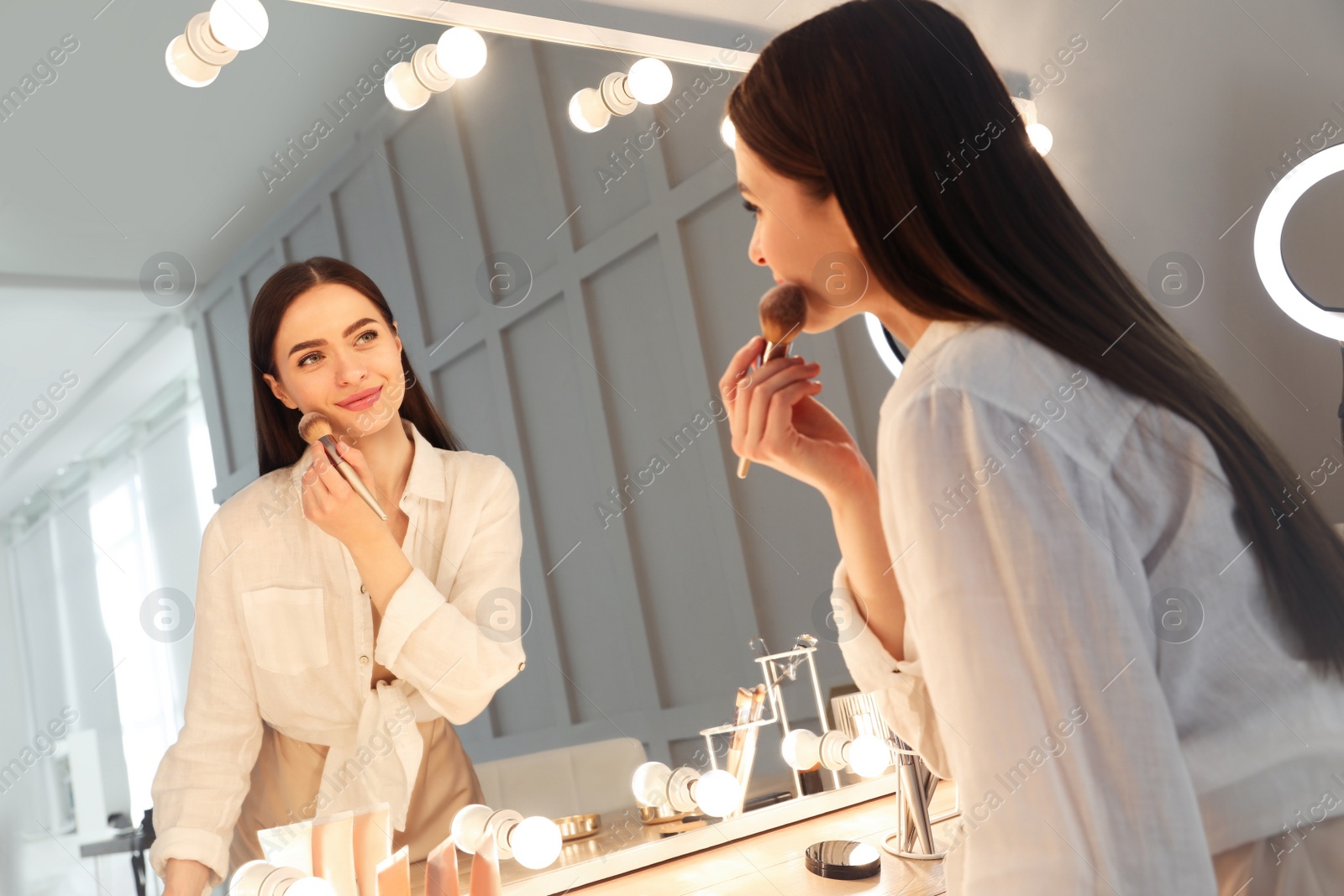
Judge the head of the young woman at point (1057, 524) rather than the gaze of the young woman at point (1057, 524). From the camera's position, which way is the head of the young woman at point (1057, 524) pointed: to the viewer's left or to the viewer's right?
to the viewer's left

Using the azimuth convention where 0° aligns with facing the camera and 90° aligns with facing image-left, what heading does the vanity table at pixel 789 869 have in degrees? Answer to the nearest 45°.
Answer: approximately 315°

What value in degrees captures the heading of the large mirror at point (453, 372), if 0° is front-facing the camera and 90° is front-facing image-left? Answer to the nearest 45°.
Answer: approximately 315°
